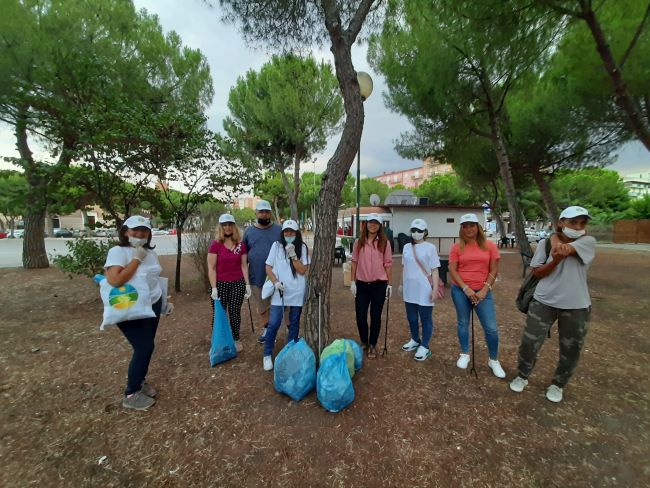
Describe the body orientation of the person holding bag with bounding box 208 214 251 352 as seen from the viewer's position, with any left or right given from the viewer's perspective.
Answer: facing the viewer

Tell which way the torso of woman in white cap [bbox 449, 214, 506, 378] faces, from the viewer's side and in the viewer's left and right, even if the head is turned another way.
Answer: facing the viewer

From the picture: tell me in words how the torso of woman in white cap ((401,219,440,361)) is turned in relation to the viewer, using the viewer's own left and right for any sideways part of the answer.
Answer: facing the viewer and to the left of the viewer

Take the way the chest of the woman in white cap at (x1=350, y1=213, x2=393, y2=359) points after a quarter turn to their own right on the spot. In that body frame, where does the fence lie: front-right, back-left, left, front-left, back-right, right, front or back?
back-right

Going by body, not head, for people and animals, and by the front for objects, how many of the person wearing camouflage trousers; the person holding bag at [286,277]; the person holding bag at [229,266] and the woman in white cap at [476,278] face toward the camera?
4

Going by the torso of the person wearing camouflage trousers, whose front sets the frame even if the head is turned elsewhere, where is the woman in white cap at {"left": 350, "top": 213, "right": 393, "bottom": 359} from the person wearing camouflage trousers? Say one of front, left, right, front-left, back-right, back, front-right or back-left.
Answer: right

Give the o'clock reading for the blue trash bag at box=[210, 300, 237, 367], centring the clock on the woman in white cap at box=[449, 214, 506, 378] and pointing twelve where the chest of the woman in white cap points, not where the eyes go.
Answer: The blue trash bag is roughly at 2 o'clock from the woman in white cap.

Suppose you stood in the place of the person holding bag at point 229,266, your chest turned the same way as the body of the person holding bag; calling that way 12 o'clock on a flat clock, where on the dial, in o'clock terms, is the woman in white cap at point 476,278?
The woman in white cap is roughly at 10 o'clock from the person holding bag.

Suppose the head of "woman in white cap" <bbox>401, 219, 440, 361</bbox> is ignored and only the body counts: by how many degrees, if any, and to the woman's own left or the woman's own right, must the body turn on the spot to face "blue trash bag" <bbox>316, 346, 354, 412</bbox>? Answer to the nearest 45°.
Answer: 0° — they already face it

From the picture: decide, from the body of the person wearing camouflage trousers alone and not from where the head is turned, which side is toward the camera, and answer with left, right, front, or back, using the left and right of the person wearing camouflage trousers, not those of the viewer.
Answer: front

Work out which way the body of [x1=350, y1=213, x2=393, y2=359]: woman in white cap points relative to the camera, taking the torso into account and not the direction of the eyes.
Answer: toward the camera

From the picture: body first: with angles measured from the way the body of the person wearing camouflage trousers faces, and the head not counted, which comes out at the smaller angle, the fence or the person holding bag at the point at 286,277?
the person holding bag
